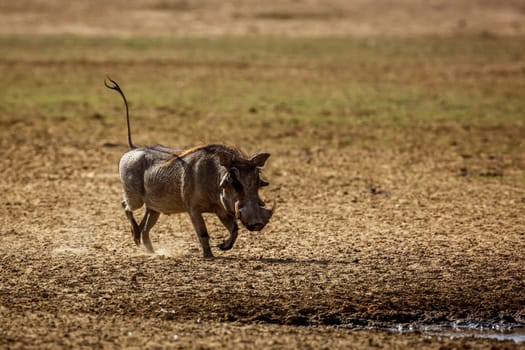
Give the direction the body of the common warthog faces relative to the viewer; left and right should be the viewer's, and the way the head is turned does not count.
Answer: facing the viewer and to the right of the viewer
